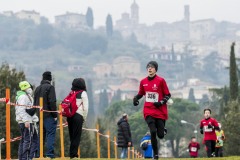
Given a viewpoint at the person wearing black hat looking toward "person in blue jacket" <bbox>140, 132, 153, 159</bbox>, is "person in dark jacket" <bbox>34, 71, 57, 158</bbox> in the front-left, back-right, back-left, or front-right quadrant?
front-left

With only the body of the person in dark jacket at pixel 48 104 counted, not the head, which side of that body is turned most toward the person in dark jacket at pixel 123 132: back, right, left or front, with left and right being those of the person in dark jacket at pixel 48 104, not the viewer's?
front

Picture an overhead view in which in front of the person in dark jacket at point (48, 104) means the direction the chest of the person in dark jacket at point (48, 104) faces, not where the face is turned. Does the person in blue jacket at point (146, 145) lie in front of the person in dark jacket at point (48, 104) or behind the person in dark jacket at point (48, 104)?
in front

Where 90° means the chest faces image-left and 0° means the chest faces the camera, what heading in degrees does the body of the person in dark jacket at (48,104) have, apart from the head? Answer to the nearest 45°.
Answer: approximately 225°

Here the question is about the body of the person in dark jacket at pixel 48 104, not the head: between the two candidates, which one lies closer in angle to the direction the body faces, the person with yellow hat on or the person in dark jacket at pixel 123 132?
the person in dark jacket

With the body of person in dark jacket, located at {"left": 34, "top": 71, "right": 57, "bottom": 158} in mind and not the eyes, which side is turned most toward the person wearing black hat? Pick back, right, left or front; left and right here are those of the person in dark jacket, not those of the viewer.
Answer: right

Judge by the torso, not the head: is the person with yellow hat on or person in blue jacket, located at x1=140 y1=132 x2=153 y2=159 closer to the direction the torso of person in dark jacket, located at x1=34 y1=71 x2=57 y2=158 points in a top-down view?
the person in blue jacket

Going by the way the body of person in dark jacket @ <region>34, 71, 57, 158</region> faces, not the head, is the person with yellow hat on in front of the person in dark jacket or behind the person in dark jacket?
behind
